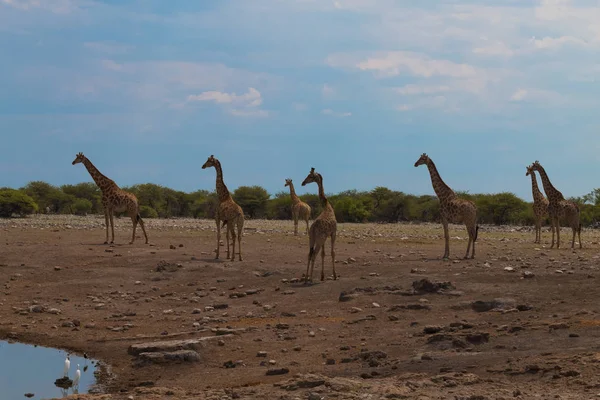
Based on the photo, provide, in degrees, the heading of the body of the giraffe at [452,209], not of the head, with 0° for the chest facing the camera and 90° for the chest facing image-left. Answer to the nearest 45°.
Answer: approximately 90°

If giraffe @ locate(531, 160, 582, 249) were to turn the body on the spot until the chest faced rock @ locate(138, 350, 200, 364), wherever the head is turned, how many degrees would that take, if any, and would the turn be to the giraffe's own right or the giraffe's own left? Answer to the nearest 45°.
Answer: approximately 90° to the giraffe's own left

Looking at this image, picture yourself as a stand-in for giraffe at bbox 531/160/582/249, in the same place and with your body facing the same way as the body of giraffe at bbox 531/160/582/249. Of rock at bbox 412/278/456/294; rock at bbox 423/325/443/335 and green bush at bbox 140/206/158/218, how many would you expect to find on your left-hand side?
2

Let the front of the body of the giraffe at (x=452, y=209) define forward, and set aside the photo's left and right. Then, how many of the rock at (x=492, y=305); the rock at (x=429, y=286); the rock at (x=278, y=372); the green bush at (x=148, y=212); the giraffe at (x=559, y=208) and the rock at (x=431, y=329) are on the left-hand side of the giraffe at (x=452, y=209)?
4

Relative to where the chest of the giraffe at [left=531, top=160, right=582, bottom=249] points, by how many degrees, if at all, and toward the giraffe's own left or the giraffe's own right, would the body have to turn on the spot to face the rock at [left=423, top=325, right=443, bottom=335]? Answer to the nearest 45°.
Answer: approximately 90° to the giraffe's own left

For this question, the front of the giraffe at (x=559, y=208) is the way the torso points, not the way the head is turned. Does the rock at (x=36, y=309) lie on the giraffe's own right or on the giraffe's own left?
on the giraffe's own left

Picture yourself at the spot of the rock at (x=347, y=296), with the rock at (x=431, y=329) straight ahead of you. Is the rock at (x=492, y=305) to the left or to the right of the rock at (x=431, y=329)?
left

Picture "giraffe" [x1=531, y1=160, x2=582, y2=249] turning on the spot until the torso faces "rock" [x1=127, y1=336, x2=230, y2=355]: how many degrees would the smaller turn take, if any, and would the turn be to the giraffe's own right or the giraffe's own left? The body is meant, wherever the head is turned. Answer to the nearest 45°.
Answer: approximately 90° to the giraffe's own left

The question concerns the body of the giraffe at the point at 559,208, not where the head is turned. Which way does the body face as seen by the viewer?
to the viewer's left

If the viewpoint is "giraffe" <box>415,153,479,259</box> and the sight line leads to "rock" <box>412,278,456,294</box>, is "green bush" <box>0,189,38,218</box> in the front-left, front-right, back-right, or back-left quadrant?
back-right

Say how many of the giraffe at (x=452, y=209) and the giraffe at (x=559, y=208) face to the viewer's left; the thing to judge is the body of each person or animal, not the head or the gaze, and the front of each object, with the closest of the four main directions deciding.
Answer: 2
